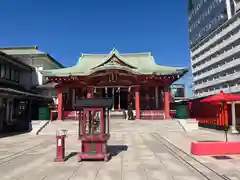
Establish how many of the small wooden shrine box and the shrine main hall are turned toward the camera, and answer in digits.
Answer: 2

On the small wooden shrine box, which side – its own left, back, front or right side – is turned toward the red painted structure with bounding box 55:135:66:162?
right

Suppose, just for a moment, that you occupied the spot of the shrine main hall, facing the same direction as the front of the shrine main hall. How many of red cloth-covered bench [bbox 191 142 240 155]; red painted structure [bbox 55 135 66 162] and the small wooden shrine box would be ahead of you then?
3

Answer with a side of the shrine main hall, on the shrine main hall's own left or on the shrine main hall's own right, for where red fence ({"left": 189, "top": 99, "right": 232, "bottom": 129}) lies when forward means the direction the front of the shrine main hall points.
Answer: on the shrine main hall's own left

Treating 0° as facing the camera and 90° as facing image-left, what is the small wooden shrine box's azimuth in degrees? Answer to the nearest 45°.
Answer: approximately 0°

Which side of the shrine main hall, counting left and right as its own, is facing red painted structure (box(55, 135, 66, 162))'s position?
front

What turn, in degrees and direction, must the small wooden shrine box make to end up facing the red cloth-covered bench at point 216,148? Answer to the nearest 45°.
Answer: approximately 90° to its left

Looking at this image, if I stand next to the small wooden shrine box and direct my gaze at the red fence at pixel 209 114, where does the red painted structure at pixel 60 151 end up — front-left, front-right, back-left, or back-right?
back-left

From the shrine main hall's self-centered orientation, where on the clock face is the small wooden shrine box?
The small wooden shrine box is roughly at 12 o'clock from the shrine main hall.

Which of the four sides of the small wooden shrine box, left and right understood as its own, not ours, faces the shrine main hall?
back

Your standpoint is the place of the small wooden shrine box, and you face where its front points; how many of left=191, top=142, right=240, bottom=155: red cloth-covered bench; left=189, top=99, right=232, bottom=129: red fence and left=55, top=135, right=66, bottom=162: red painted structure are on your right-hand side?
1

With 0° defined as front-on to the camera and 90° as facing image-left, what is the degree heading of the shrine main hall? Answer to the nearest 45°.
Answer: approximately 0°

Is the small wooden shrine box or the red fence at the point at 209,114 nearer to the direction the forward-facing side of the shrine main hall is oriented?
the small wooden shrine box
